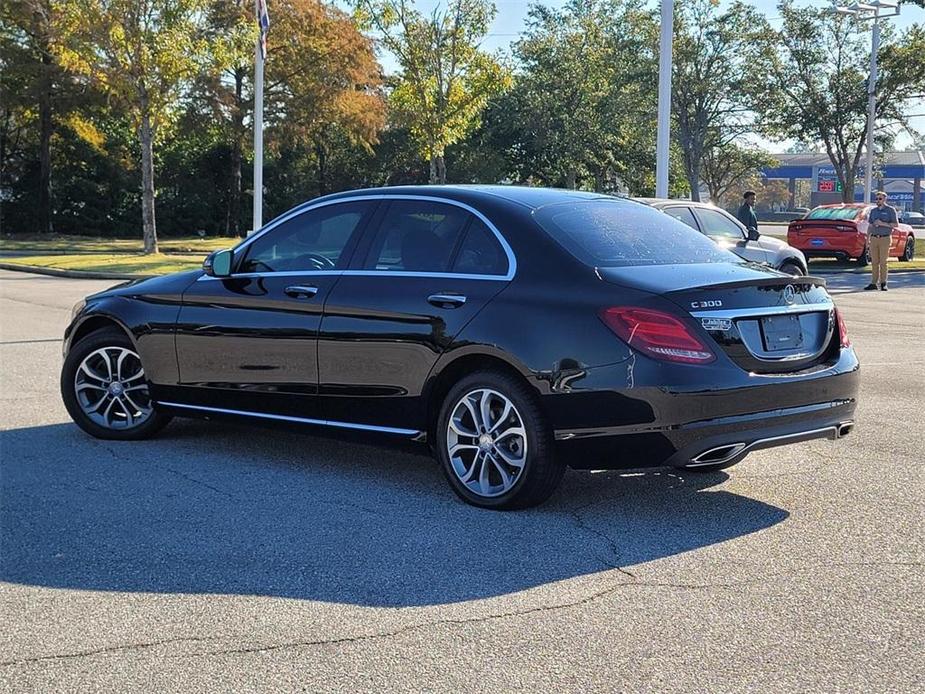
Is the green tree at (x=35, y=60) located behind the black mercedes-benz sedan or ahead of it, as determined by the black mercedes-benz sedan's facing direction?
ahead

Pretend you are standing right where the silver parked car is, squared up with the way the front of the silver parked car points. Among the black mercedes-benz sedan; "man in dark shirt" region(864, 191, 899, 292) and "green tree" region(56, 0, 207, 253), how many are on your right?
1

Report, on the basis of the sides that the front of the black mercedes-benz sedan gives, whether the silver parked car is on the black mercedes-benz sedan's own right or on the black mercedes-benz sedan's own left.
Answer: on the black mercedes-benz sedan's own right

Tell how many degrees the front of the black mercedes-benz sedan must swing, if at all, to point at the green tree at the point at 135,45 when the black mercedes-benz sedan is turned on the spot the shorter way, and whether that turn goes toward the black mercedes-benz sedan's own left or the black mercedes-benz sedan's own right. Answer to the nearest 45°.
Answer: approximately 45° to the black mercedes-benz sedan's own right

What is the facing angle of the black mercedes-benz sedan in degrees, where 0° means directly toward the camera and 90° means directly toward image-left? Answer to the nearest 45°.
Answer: approximately 135°

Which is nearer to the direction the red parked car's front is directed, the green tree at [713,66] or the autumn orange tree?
the green tree

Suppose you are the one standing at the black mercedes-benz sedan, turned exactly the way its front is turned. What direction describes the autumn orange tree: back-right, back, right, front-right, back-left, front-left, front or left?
front-right

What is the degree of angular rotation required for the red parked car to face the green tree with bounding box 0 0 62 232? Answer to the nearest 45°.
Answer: approximately 135° to its left

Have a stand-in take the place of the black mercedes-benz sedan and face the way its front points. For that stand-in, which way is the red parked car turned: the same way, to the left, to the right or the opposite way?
to the right

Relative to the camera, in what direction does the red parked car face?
facing away from the viewer and to the right of the viewer
